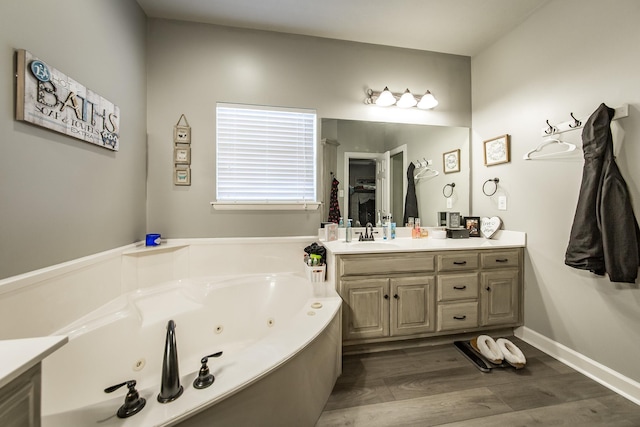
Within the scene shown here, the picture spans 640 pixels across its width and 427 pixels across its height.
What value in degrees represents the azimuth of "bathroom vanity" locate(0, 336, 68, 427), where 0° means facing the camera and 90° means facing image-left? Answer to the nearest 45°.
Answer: approximately 315°

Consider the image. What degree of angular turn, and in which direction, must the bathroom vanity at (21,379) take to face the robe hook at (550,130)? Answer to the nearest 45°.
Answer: approximately 45° to its left

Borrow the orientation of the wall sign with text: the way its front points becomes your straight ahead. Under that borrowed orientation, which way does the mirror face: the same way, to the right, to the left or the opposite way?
to the right

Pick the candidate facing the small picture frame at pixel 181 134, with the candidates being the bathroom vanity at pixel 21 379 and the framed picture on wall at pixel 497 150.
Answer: the framed picture on wall

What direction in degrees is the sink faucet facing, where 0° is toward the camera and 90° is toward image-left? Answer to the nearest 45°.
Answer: approximately 0°

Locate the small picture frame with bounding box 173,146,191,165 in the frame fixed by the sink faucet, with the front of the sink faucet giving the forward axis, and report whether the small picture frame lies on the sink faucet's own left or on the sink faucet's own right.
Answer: on the sink faucet's own right

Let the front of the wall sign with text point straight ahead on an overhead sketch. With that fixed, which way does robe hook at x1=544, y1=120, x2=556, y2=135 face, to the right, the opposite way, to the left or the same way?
the opposite way

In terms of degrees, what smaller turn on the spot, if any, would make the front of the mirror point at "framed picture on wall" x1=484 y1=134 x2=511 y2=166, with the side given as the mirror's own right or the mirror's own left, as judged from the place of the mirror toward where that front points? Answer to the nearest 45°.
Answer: approximately 90° to the mirror's own left

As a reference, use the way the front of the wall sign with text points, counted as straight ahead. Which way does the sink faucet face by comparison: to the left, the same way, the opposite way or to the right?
to the right

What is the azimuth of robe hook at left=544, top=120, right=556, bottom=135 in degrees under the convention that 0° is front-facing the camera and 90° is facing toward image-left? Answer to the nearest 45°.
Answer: approximately 45°

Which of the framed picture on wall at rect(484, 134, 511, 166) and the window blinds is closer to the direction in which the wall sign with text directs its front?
the framed picture on wall
